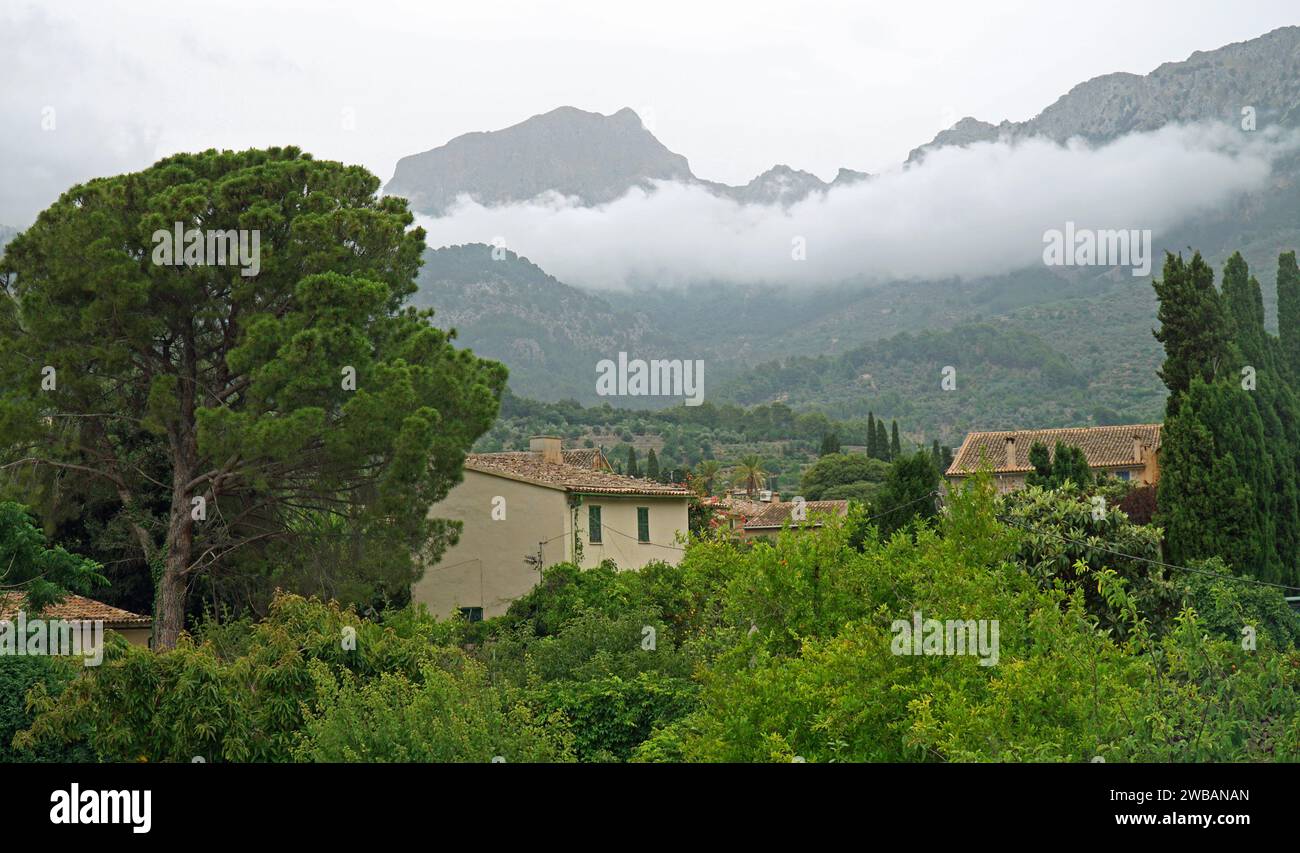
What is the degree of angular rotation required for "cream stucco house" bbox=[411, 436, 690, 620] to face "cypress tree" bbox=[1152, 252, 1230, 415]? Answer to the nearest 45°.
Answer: approximately 45° to its left

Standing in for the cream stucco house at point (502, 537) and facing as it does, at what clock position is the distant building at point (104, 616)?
The distant building is roughly at 3 o'clock from the cream stucco house.

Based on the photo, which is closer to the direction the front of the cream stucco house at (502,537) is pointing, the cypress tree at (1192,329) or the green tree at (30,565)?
the cypress tree

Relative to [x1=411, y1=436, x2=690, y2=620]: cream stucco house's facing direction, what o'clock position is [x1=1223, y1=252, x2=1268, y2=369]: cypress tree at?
The cypress tree is roughly at 10 o'clock from the cream stucco house.

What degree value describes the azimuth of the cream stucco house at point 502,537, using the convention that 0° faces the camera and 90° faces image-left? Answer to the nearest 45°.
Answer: approximately 315°

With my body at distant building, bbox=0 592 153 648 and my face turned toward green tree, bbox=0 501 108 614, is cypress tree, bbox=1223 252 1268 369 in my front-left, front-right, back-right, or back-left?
back-left

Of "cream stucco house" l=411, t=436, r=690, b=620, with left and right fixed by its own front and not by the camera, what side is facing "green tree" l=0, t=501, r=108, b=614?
right
